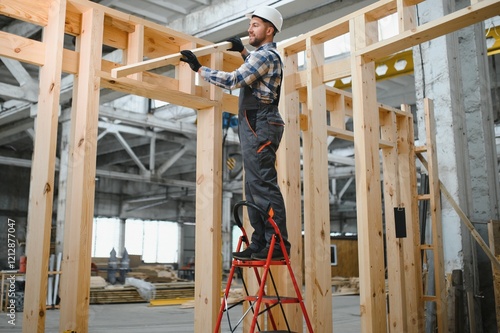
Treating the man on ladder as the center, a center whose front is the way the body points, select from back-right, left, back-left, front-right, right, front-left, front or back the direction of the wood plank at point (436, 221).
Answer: back-right

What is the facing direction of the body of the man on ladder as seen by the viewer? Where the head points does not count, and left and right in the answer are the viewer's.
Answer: facing to the left of the viewer

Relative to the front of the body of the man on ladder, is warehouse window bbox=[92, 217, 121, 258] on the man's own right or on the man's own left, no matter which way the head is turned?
on the man's own right

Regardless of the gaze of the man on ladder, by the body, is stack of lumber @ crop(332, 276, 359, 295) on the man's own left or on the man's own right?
on the man's own right
